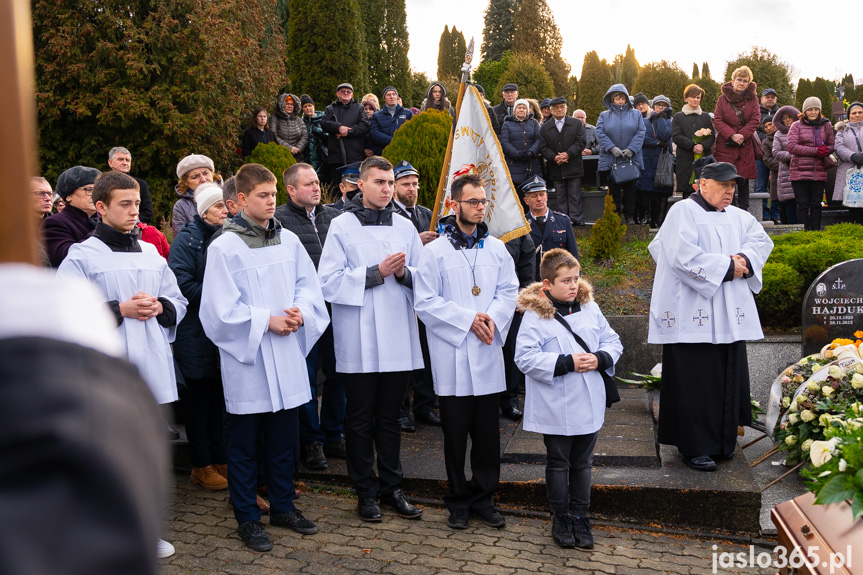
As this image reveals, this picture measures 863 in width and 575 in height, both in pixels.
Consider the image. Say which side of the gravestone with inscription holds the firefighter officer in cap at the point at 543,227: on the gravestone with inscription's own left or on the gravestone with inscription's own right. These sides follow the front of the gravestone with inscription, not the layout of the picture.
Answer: on the gravestone with inscription's own right

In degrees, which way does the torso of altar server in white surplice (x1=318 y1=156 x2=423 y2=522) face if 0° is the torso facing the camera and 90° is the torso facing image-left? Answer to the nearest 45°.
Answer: approximately 315°

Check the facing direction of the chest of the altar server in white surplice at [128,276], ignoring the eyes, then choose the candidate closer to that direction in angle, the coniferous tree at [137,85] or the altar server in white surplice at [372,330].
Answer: the altar server in white surplice

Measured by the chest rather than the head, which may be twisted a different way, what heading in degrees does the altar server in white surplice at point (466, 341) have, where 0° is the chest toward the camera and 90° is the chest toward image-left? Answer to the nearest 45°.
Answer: approximately 315°

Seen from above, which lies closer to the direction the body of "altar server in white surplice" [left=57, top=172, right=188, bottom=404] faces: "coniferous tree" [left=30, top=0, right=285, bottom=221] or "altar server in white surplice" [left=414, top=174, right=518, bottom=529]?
the altar server in white surplice

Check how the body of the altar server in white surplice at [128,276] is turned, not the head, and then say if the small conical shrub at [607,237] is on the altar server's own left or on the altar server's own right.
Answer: on the altar server's own left

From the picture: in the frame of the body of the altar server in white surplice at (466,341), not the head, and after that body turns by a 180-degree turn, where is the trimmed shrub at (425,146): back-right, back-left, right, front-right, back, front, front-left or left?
front-right

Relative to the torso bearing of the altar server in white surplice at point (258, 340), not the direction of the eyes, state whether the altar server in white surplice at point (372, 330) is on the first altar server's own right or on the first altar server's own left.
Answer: on the first altar server's own left

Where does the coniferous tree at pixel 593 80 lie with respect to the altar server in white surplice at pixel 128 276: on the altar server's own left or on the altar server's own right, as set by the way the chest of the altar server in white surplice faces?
on the altar server's own left

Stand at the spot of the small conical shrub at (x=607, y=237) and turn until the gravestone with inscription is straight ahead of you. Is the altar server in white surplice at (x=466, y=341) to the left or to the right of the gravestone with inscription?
right

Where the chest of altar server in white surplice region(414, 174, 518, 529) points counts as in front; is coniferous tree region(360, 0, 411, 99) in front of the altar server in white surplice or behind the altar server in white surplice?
behind

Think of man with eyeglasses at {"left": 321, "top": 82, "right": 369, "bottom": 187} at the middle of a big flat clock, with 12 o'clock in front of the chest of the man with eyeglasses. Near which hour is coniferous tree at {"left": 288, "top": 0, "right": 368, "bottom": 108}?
The coniferous tree is roughly at 6 o'clock from the man with eyeglasses.

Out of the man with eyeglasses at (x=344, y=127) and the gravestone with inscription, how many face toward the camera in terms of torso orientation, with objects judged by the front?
2

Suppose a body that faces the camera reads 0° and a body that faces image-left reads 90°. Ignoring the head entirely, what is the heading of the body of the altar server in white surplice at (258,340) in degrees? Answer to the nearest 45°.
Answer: approximately 315°

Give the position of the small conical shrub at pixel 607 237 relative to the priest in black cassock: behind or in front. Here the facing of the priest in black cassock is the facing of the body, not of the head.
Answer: behind
